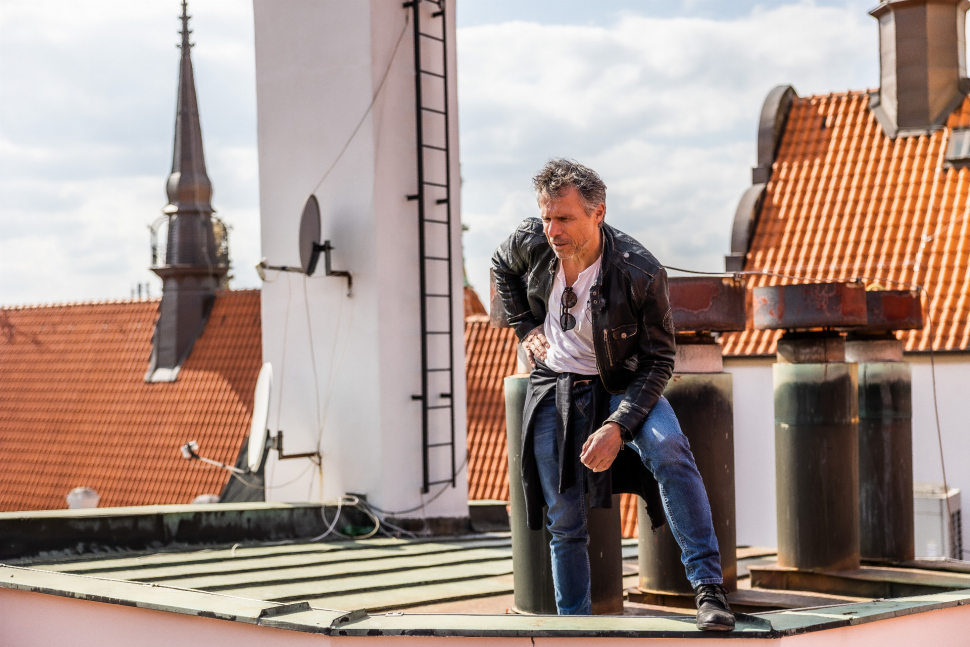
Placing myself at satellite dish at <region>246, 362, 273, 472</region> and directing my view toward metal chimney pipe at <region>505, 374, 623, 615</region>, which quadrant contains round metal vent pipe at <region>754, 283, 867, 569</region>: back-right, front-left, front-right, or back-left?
front-left

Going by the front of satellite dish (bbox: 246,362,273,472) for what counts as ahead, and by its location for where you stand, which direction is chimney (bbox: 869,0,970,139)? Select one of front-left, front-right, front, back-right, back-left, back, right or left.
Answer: back-right

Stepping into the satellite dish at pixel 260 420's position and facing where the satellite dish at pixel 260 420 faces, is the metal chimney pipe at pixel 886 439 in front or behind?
behind

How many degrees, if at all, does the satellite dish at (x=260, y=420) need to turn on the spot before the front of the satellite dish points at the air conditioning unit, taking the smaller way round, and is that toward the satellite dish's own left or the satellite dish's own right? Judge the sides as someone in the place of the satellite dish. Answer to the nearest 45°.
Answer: approximately 180°

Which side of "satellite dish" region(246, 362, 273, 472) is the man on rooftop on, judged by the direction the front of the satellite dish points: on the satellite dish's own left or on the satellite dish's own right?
on the satellite dish's own left

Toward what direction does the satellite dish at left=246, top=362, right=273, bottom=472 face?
to the viewer's left

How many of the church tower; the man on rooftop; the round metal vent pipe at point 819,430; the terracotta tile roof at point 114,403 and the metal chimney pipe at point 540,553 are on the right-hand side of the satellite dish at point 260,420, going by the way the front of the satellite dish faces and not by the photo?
2

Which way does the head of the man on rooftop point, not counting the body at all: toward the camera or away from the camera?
toward the camera

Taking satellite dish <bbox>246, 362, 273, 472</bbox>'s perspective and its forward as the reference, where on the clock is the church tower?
The church tower is roughly at 3 o'clock from the satellite dish.

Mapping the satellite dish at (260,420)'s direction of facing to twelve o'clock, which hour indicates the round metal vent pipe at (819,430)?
The round metal vent pipe is roughly at 8 o'clock from the satellite dish.

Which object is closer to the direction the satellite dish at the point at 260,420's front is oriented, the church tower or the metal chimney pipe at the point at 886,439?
the church tower

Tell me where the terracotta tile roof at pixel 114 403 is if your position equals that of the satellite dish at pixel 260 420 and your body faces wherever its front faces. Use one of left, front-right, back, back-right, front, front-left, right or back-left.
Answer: right

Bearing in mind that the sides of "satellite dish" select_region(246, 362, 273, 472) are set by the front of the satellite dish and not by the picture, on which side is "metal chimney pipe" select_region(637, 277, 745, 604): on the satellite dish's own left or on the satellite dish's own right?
on the satellite dish's own left
